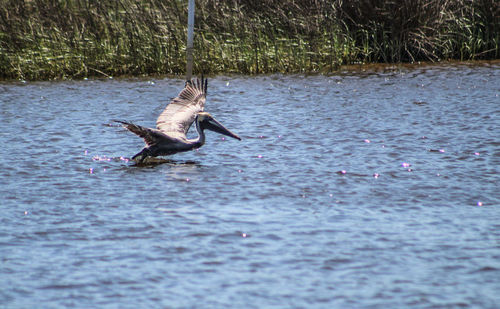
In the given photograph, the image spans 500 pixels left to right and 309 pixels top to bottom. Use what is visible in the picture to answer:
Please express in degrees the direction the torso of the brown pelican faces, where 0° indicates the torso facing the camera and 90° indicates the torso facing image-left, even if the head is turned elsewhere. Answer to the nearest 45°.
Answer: approximately 270°
